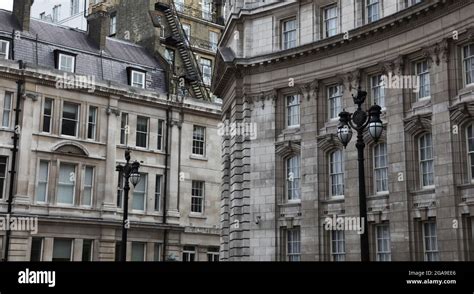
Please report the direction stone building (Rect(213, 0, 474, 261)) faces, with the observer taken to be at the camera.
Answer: facing the viewer and to the left of the viewer

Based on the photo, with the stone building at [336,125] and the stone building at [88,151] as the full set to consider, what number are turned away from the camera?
0

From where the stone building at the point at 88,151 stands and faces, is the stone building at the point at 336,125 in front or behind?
in front

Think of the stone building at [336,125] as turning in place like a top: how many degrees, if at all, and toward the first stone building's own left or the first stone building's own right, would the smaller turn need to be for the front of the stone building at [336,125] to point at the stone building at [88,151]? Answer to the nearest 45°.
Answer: approximately 90° to the first stone building's own right

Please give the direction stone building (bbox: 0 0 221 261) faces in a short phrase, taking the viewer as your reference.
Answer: facing the viewer and to the right of the viewer

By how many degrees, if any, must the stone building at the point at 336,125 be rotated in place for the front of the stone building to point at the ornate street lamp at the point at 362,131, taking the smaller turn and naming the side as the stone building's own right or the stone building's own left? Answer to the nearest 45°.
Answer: approximately 45° to the stone building's own left
